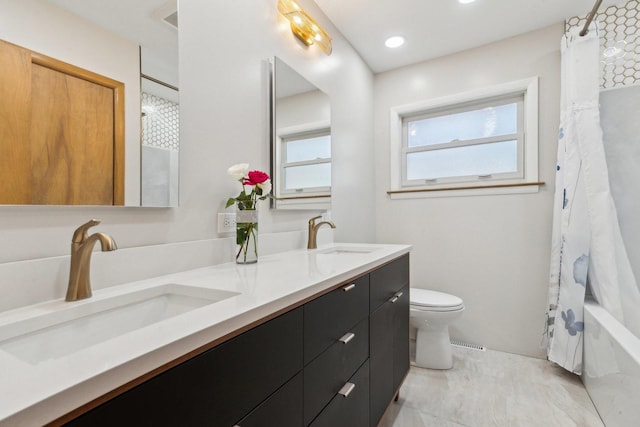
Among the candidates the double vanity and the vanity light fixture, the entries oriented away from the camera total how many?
0

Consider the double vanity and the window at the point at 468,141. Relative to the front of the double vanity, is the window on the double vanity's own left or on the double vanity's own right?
on the double vanity's own left

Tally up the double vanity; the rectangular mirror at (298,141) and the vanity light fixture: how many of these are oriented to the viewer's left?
0

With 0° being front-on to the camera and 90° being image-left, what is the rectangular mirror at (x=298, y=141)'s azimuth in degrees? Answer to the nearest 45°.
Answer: approximately 315°

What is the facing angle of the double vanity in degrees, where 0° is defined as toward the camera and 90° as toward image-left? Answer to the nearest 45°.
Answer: approximately 315°

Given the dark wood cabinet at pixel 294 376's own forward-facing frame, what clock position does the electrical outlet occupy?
The electrical outlet is roughly at 7 o'clock from the dark wood cabinet.

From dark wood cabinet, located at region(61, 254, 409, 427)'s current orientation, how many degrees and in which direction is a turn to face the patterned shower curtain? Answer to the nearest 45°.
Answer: approximately 45° to its left

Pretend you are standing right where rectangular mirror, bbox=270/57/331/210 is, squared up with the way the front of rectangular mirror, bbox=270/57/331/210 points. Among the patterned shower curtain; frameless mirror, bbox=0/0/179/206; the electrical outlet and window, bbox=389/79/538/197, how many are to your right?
2

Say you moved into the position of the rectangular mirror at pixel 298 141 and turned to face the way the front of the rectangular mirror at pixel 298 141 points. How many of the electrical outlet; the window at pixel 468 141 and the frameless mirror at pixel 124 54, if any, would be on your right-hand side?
2

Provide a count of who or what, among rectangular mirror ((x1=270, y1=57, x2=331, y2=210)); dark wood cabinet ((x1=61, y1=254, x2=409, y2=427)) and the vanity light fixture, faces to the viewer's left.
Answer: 0
